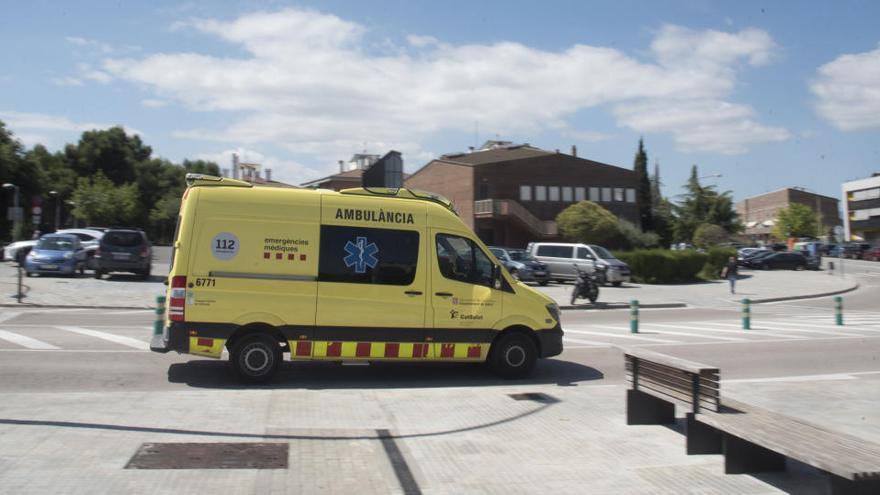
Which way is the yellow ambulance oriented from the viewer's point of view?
to the viewer's right

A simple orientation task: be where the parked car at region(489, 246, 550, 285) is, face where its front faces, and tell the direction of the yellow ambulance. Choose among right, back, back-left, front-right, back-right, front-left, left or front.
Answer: front-right

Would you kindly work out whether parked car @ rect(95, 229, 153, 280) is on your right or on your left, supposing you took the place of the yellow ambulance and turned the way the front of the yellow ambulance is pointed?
on your left

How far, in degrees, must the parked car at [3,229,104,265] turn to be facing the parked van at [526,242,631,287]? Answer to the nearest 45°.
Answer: approximately 135° to its left

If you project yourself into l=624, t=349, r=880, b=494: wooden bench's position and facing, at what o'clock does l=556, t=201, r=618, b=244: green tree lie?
The green tree is roughly at 10 o'clock from the wooden bench.

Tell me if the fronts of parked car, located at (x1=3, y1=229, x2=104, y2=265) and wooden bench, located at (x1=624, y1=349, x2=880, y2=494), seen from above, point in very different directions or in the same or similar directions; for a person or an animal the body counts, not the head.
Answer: very different directions

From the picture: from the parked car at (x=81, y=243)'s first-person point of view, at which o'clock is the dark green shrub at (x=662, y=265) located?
The dark green shrub is roughly at 7 o'clock from the parked car.

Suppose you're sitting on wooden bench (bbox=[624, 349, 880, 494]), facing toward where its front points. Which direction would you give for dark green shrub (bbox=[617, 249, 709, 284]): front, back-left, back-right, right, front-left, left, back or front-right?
front-left

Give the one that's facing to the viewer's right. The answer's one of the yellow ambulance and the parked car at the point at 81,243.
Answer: the yellow ambulance

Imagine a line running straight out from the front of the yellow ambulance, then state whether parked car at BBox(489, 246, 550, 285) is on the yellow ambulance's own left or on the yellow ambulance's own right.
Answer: on the yellow ambulance's own left

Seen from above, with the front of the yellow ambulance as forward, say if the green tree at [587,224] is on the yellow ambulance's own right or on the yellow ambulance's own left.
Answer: on the yellow ambulance's own left

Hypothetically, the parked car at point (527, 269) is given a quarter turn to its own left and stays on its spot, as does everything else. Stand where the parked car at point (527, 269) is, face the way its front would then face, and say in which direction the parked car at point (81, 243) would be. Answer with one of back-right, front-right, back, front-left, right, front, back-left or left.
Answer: back-left
